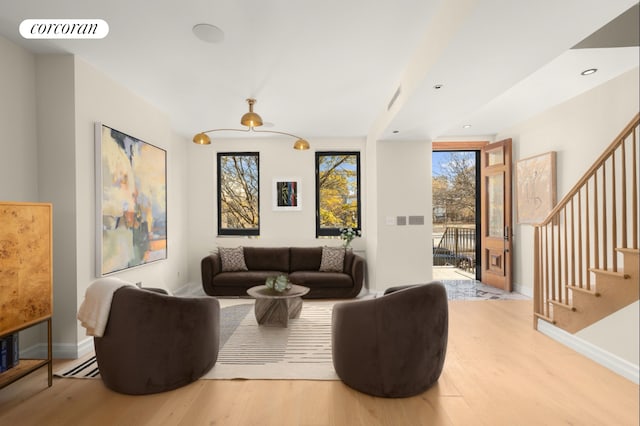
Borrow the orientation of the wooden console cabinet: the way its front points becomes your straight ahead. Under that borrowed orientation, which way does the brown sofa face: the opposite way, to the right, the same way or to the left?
to the right

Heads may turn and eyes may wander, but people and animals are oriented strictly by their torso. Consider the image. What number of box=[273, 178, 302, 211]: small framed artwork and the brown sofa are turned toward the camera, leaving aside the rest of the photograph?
2

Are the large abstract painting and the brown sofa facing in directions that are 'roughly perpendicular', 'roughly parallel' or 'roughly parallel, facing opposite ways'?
roughly perpendicular

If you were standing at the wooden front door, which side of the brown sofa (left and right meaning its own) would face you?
left

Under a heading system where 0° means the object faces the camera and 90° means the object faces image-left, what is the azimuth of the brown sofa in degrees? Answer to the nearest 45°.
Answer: approximately 0°

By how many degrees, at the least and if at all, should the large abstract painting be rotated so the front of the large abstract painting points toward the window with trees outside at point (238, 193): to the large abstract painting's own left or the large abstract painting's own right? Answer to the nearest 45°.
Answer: approximately 90° to the large abstract painting's own left

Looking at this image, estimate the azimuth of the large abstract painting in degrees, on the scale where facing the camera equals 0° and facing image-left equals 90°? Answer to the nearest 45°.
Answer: approximately 315°

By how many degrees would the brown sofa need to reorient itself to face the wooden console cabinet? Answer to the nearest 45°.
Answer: approximately 45° to its right

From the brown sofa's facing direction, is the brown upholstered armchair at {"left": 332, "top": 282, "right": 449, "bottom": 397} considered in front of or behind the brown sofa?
in front

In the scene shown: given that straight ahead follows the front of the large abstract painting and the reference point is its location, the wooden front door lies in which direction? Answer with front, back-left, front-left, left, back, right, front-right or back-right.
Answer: front-left
